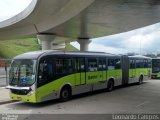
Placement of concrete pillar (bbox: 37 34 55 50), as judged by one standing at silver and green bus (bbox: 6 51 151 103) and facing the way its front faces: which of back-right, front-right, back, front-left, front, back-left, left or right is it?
back-right

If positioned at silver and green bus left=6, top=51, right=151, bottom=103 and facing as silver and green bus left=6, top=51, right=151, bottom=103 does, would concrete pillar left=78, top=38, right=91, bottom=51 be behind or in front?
behind

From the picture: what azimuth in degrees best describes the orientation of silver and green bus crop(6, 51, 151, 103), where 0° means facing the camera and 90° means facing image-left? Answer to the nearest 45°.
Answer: approximately 45°
